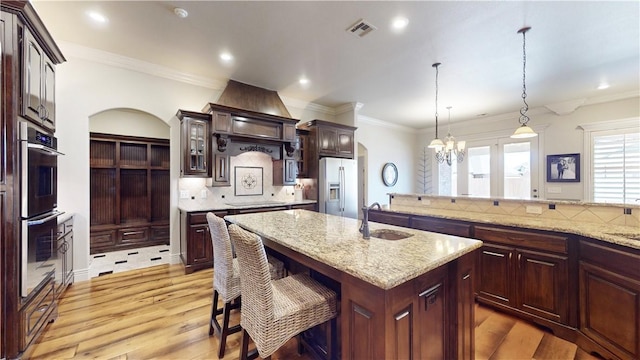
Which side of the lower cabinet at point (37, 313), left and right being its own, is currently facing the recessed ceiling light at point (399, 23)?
front

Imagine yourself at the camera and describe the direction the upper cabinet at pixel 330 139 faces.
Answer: facing the viewer and to the right of the viewer

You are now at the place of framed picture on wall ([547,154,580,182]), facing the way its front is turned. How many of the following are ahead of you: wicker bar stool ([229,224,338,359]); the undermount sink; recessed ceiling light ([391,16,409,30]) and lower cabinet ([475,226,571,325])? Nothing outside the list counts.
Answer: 4

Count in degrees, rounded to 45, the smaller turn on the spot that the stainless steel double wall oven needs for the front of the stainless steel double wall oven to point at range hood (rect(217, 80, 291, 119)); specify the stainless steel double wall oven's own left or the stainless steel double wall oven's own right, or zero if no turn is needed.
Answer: approximately 45° to the stainless steel double wall oven's own left

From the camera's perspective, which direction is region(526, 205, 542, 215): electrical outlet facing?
toward the camera

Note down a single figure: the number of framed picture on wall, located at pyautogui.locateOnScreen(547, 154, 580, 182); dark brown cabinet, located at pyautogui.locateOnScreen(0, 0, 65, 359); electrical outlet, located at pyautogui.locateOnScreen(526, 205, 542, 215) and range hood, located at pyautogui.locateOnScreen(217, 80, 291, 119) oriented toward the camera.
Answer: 3

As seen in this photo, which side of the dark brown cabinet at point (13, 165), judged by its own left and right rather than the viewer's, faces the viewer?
right

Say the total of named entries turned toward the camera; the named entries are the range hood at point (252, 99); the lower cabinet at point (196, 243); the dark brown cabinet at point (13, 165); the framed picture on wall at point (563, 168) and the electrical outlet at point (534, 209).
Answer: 4

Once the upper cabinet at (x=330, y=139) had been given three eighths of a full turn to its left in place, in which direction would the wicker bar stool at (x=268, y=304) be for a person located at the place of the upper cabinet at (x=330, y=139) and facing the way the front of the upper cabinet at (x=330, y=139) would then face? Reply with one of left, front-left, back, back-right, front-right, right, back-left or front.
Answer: back

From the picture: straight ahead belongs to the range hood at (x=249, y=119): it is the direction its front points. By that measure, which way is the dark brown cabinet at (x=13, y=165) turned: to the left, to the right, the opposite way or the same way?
to the left

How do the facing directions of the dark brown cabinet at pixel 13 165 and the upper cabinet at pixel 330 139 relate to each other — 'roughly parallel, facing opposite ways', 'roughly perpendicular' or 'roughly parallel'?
roughly perpendicular

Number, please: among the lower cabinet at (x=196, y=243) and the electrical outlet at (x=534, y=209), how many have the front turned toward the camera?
2

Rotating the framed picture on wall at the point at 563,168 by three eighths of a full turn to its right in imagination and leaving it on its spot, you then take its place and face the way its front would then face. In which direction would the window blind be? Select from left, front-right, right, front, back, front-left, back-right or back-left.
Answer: back-right

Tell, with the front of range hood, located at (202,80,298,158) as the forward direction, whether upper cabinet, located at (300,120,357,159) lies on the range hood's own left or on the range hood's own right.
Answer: on the range hood's own left

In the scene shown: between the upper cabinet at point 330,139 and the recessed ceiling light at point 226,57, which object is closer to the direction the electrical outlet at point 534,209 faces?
the recessed ceiling light
